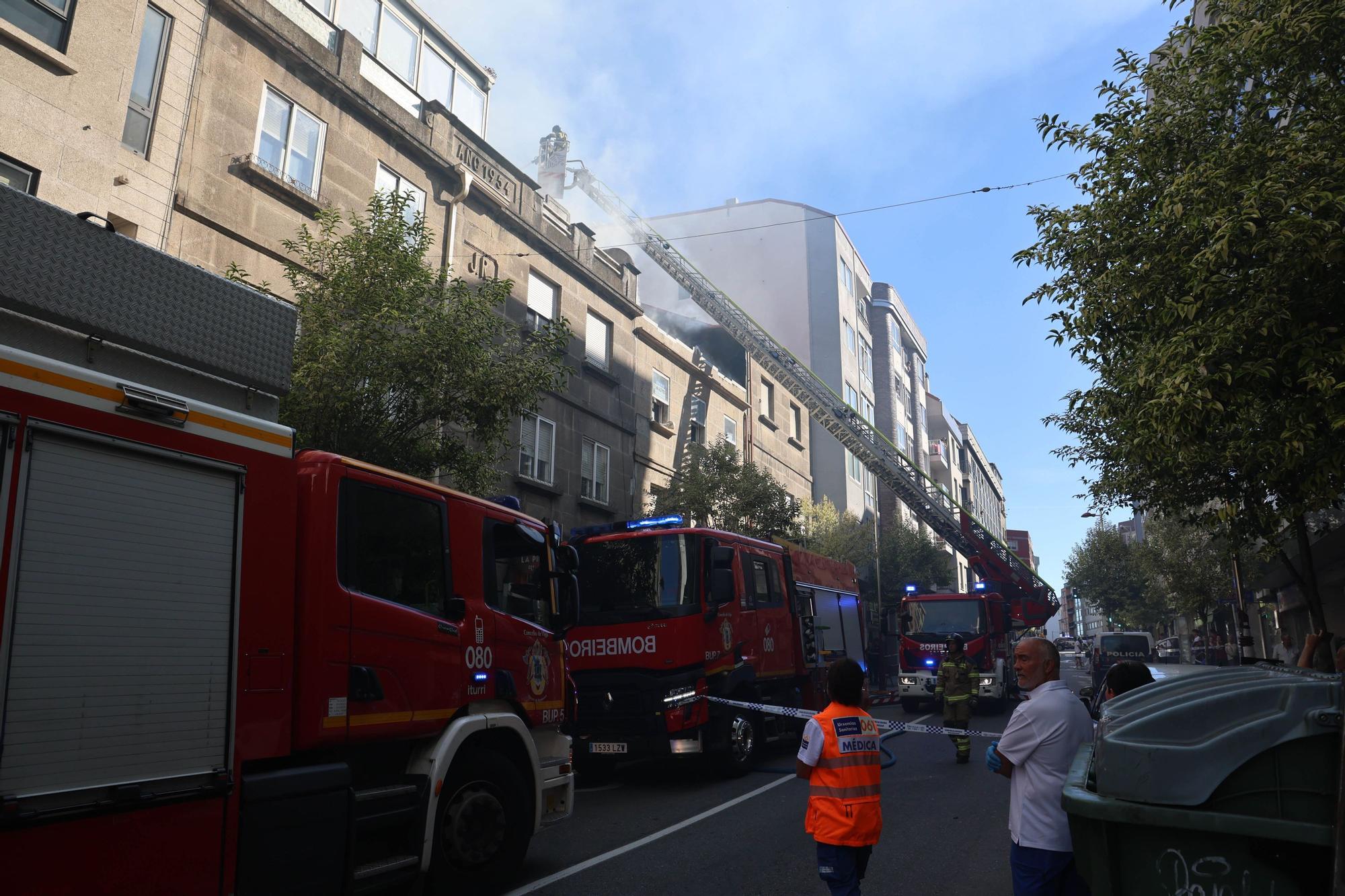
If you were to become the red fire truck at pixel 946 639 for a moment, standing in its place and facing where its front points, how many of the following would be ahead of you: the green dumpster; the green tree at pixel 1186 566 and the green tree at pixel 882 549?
1

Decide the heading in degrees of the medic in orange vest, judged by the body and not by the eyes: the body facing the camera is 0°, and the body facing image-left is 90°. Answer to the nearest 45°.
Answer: approximately 135°

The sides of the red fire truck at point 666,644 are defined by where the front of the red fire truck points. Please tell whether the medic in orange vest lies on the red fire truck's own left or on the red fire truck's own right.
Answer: on the red fire truck's own left

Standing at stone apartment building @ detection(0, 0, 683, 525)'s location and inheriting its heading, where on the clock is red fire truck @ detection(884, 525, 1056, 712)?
The red fire truck is roughly at 10 o'clock from the stone apartment building.

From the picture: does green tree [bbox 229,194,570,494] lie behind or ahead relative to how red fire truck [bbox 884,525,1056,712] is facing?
ahead

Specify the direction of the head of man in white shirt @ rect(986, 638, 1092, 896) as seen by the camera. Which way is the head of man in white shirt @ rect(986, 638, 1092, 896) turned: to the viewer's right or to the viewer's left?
to the viewer's left

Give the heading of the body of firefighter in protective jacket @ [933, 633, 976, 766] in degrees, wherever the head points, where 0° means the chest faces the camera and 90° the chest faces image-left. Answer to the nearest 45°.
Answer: approximately 0°

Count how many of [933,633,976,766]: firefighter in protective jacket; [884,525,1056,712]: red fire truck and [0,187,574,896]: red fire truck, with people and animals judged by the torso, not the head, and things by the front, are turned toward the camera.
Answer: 2

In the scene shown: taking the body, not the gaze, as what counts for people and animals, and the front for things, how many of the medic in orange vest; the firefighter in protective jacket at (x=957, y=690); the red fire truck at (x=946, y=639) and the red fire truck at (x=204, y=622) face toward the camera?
2

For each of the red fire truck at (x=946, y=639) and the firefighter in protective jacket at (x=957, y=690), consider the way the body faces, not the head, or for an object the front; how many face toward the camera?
2

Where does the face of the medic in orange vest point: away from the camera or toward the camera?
away from the camera
